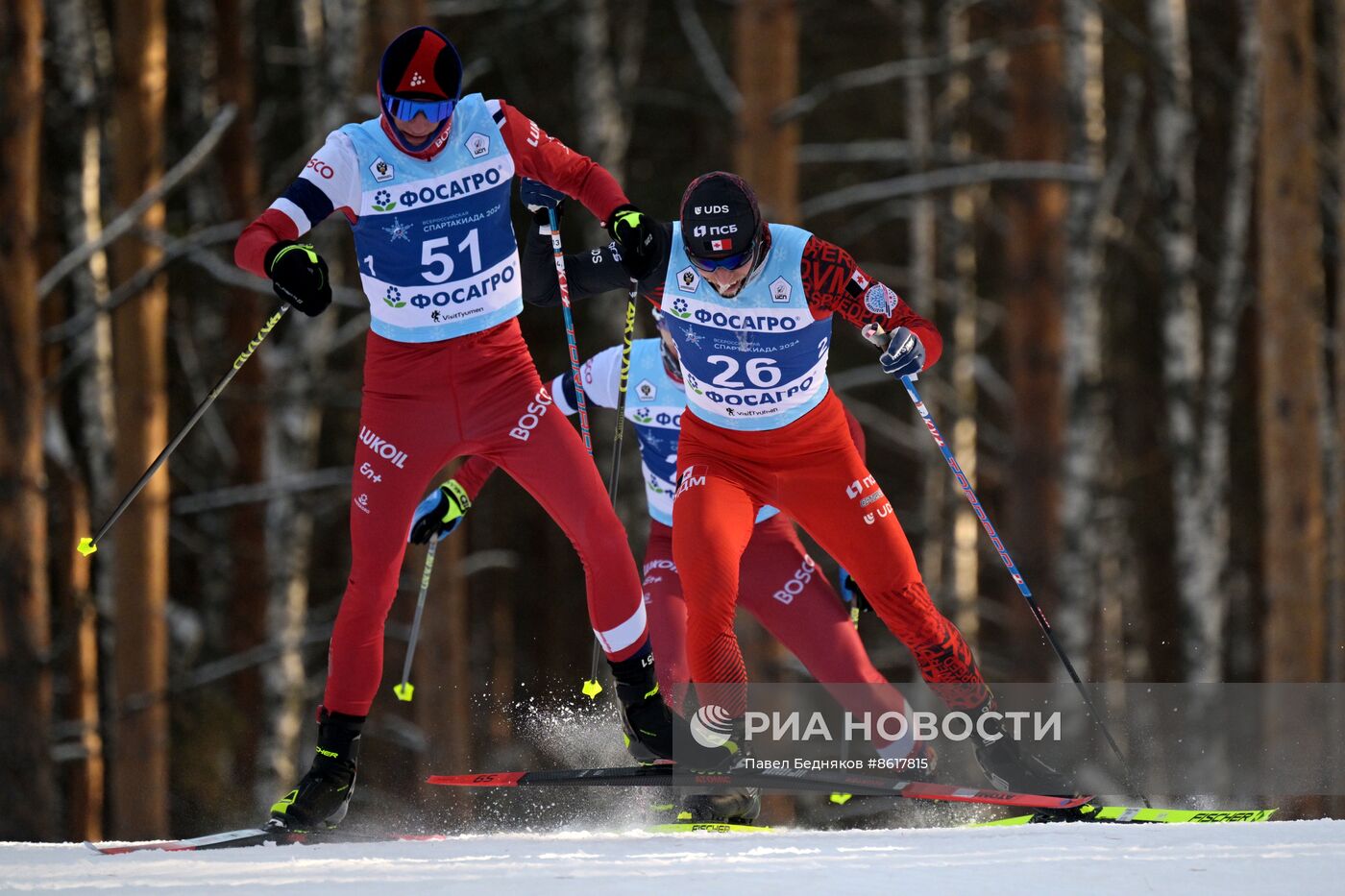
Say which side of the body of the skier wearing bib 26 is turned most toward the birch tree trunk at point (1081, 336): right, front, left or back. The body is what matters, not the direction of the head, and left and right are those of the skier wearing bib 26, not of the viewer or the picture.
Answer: back

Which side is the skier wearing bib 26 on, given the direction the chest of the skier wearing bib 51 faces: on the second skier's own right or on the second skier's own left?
on the second skier's own left

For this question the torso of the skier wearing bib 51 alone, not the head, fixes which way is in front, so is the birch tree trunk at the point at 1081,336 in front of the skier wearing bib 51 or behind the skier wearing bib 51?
behind

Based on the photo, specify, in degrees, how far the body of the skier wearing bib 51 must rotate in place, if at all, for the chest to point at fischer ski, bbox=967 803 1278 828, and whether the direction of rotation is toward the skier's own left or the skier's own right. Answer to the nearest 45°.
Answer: approximately 90° to the skier's own left

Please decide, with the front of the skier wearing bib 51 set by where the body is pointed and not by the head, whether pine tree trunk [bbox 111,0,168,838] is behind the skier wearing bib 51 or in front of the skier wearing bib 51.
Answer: behind

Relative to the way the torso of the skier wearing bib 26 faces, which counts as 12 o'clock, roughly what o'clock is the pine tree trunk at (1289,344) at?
The pine tree trunk is roughly at 7 o'clock from the skier wearing bib 26.

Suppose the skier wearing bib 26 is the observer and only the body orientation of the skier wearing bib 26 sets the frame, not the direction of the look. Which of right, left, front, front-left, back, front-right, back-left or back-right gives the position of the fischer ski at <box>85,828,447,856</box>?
right

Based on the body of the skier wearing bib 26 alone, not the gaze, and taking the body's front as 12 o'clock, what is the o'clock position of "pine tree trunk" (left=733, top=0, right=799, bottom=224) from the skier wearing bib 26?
The pine tree trunk is roughly at 6 o'clock from the skier wearing bib 26.

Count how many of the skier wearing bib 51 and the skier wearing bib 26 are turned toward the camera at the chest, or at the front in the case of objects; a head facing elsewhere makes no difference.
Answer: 2
